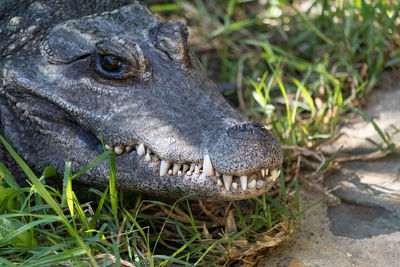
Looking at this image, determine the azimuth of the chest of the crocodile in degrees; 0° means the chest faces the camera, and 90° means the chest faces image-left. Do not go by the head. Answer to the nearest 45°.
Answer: approximately 315°
